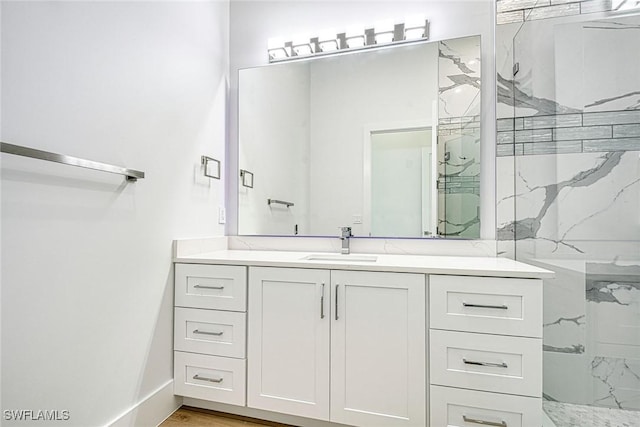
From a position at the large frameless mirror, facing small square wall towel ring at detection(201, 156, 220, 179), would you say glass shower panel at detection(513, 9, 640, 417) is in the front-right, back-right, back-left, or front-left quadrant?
back-left

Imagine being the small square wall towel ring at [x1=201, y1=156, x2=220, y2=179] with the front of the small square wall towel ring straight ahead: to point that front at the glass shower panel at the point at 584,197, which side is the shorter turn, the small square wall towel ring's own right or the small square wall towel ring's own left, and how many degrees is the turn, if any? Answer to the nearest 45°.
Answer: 0° — it already faces it

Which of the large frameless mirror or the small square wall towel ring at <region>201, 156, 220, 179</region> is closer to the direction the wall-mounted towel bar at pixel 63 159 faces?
the large frameless mirror

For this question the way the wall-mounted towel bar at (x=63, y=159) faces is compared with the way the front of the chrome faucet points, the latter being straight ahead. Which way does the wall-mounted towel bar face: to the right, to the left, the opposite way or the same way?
to the left

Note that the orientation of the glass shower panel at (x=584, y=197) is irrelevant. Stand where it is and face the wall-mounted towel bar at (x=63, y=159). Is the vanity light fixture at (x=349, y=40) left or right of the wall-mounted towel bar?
right

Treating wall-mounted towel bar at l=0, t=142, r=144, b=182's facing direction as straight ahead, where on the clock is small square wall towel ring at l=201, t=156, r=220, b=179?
The small square wall towel ring is roughly at 9 o'clock from the wall-mounted towel bar.

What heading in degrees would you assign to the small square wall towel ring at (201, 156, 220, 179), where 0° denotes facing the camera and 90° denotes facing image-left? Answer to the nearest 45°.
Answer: approximately 315°

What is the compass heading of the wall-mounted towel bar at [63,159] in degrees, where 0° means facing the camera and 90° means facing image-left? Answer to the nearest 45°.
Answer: approximately 315°
